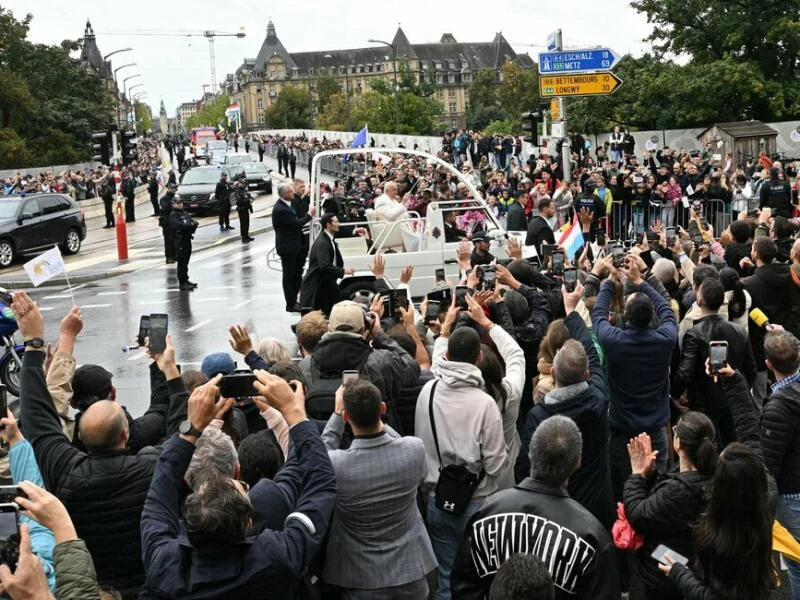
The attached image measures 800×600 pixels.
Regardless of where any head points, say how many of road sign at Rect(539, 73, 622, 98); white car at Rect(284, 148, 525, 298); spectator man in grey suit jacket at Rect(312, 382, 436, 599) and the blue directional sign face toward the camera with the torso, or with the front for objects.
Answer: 2

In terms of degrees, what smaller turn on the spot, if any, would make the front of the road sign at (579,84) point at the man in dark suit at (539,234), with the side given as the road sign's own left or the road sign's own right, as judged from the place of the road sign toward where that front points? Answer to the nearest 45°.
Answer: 0° — it already faces them

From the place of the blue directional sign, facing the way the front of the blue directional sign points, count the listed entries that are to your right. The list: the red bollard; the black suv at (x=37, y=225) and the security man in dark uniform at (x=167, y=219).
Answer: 3

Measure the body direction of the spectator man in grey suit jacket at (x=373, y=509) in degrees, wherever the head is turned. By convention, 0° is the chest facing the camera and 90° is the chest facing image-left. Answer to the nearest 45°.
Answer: approximately 180°

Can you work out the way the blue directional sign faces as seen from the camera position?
facing the viewer

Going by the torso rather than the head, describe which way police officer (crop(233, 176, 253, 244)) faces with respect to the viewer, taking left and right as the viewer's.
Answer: facing the viewer and to the right of the viewer

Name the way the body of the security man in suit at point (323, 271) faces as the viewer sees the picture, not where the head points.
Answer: to the viewer's right

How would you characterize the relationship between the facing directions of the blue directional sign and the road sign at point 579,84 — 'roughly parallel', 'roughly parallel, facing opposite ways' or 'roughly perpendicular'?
roughly parallel

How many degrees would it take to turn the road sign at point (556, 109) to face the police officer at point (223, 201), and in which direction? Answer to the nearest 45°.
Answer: approximately 135° to its right

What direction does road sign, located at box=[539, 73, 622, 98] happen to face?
toward the camera

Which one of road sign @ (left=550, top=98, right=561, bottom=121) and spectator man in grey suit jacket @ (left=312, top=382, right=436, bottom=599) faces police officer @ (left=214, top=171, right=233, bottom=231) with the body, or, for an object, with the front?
the spectator man in grey suit jacket

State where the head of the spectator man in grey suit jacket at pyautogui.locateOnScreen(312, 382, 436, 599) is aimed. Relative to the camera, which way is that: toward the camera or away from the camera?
away from the camera
